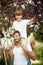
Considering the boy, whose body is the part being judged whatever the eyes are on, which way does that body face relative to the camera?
toward the camera

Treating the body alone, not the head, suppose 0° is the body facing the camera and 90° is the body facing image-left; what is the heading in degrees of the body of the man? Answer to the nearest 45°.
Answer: approximately 0°
